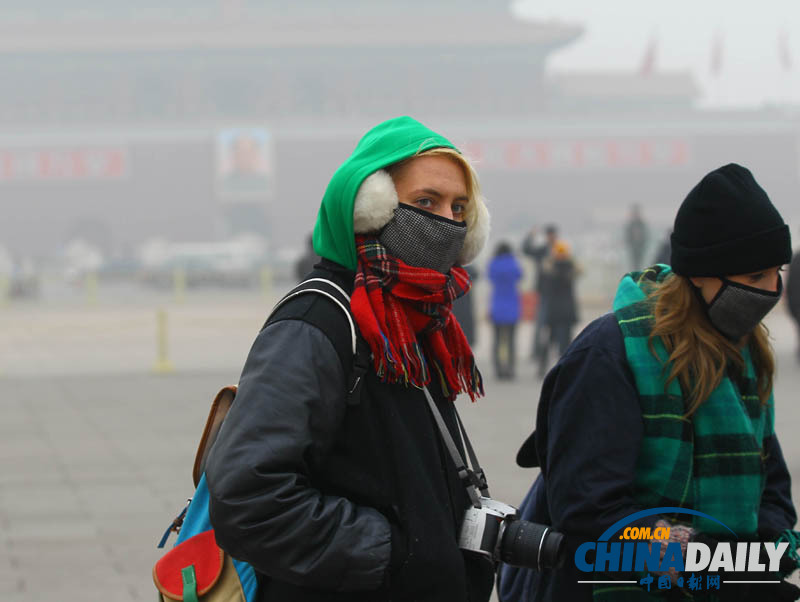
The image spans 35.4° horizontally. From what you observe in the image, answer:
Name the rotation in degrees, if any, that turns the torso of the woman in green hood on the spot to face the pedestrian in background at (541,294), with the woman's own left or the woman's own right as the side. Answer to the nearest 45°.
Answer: approximately 135° to the woman's own left

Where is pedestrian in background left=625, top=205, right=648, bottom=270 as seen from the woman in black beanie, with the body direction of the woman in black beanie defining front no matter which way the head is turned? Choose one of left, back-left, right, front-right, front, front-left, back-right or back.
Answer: back-left

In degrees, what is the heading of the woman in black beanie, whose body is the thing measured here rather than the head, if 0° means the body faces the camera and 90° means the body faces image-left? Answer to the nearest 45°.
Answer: approximately 315°

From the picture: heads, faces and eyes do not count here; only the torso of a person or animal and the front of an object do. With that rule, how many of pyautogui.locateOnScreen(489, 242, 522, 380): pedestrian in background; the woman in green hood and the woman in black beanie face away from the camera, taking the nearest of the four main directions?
1

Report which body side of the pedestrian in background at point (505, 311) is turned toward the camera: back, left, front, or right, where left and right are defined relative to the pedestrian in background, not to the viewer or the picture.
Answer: back

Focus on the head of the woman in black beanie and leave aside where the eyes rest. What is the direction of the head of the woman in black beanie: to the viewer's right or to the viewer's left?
to the viewer's right

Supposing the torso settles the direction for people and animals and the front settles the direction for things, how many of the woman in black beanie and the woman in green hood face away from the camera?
0

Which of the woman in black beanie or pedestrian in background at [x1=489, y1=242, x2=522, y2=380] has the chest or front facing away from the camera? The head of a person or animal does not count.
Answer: the pedestrian in background

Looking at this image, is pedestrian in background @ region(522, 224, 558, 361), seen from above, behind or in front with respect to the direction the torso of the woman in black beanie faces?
behind

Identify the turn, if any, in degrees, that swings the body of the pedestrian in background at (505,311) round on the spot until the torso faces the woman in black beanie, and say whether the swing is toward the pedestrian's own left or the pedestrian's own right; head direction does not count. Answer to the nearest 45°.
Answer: approximately 180°

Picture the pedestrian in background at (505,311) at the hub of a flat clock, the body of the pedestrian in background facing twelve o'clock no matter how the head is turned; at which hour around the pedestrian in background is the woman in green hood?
The woman in green hood is roughly at 6 o'clock from the pedestrian in background.
